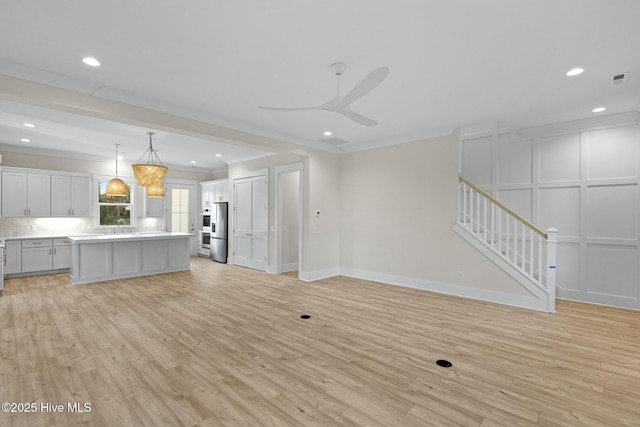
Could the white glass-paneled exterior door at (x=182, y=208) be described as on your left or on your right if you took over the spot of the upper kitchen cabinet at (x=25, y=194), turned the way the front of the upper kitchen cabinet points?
on your left

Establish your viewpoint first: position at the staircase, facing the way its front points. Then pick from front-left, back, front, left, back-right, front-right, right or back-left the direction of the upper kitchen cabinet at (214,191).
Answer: back

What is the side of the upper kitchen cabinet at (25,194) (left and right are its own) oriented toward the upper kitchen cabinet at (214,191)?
left

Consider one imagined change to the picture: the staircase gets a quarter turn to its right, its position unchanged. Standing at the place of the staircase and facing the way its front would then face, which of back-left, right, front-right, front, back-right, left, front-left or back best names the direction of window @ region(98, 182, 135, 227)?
right

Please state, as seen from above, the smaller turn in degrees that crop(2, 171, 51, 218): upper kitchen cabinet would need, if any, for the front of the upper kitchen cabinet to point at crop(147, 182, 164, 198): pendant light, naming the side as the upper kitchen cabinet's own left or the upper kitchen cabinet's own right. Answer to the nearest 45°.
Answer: approximately 45° to the upper kitchen cabinet's own left

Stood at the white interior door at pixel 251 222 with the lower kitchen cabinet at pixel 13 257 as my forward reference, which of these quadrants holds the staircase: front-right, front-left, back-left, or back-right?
back-left

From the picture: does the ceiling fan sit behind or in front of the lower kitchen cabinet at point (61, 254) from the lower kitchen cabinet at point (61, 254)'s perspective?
in front

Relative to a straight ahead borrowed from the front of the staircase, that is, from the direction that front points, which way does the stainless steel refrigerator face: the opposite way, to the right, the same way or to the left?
to the right

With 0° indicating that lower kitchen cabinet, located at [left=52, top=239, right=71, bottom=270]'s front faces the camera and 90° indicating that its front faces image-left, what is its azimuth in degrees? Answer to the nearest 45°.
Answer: approximately 0°

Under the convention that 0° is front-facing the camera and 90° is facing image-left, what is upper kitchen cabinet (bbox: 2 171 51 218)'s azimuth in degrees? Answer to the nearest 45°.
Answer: approximately 0°

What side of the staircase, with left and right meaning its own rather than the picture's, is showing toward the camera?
right

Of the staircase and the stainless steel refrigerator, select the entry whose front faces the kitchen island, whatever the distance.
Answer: the stainless steel refrigerator

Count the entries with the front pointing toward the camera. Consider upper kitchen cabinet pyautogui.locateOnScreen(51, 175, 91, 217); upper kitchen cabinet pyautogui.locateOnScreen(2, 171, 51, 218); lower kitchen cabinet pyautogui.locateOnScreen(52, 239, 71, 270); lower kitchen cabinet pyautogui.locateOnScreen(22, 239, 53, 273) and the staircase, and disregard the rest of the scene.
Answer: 4

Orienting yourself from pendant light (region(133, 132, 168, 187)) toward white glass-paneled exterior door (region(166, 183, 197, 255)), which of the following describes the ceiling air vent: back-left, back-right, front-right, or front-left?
back-right
